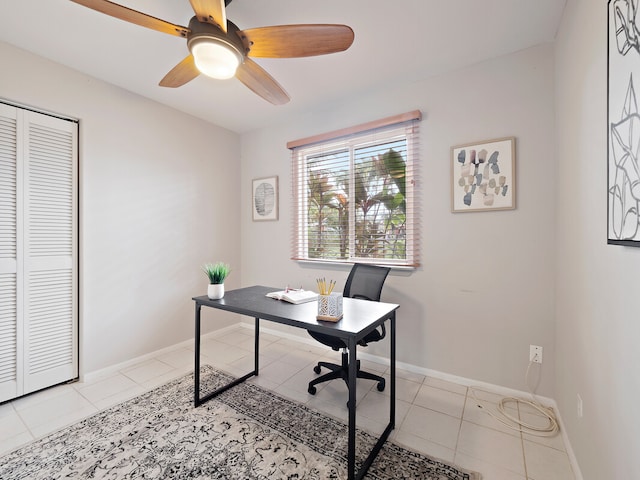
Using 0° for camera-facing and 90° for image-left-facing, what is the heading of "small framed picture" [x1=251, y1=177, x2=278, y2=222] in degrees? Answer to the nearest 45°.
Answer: approximately 45°

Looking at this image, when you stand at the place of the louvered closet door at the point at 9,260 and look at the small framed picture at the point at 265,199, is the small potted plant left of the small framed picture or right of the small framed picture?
right

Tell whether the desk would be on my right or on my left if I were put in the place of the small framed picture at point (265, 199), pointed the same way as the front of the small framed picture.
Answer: on my left

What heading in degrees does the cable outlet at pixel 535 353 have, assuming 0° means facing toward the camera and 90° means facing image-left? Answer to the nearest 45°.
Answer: approximately 0°

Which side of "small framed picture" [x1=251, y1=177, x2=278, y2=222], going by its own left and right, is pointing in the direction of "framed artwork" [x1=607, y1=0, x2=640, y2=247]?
left
